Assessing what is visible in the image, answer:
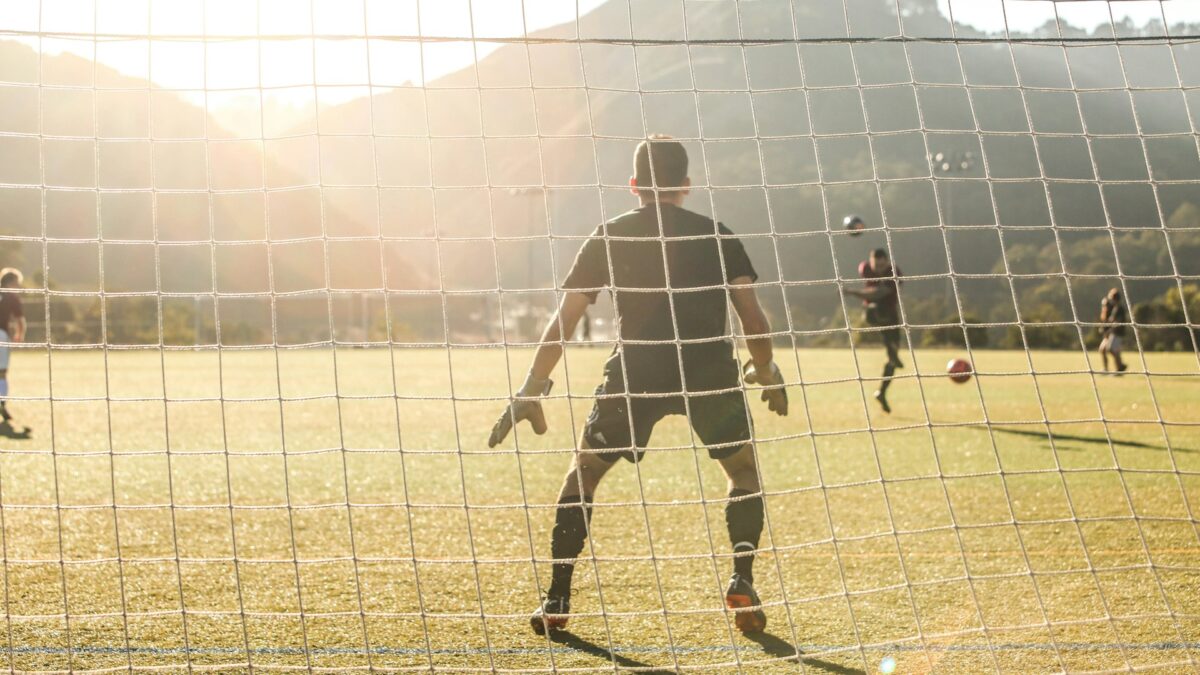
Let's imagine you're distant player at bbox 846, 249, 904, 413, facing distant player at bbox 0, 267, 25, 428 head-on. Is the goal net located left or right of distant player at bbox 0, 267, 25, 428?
left

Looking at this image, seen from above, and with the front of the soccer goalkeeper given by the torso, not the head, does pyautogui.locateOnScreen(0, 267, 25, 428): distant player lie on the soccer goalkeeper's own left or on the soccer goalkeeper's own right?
on the soccer goalkeeper's own left

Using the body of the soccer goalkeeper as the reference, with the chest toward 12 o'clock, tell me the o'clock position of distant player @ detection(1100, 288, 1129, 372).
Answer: The distant player is roughly at 1 o'clock from the soccer goalkeeper.

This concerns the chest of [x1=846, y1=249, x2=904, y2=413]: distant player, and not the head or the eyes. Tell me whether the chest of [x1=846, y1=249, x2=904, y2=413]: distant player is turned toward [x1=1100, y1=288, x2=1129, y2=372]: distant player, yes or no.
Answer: no

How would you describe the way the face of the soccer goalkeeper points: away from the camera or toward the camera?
away from the camera

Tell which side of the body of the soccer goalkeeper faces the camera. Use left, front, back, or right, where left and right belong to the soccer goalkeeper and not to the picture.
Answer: back

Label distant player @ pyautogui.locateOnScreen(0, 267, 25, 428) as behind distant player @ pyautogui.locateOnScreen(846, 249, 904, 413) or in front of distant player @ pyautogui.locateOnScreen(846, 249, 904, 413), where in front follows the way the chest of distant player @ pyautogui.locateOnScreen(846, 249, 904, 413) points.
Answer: in front

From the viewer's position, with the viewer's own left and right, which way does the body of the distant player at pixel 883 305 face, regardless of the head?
facing the viewer and to the left of the viewer

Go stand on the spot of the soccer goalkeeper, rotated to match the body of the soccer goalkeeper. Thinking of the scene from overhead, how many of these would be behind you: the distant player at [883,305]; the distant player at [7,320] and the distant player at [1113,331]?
0

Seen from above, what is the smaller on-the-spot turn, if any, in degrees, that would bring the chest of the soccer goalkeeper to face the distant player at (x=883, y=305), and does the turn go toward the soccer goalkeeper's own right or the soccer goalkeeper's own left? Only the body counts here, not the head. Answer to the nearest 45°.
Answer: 0° — they already face them
